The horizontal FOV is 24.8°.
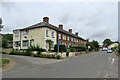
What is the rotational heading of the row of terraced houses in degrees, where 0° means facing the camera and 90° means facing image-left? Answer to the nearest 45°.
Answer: approximately 315°
